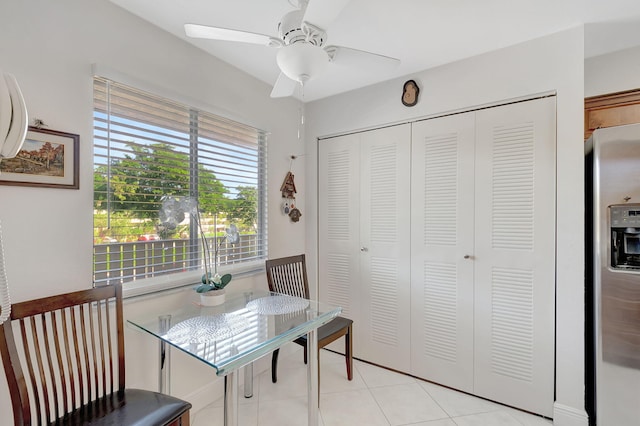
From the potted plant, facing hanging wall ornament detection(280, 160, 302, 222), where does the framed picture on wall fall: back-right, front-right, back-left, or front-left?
back-left

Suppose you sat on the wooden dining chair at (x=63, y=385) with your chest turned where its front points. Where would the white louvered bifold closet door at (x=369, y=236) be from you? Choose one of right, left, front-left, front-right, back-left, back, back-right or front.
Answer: front-left

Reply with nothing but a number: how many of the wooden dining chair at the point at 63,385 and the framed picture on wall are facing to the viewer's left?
0

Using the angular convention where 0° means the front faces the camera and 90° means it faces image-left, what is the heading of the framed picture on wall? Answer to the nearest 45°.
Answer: approximately 315°

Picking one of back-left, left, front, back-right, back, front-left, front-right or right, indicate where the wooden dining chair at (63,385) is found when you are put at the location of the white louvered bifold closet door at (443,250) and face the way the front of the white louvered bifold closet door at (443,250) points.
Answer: front

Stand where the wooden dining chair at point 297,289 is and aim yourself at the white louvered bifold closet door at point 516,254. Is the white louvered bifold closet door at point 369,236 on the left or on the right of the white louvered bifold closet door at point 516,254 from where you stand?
left

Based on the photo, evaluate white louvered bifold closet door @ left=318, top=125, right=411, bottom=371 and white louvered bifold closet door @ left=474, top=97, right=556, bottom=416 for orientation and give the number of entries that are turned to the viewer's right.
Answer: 0

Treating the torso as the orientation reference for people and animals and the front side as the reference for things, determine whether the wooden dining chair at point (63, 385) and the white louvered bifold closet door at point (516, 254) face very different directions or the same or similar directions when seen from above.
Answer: very different directions

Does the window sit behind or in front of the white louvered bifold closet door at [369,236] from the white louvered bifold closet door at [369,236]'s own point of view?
in front

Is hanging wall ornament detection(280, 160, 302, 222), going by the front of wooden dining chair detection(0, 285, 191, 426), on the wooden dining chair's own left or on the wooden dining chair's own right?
on the wooden dining chair's own left

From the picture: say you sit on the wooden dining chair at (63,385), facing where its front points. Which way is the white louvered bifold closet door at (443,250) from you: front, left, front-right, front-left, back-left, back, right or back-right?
front-left

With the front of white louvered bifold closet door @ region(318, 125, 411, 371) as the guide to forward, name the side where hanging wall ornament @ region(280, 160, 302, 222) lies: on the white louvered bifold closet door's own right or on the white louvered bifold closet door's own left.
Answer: on the white louvered bifold closet door's own right

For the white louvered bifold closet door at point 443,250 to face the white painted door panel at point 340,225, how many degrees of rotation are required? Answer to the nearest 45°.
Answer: approximately 45° to its right
